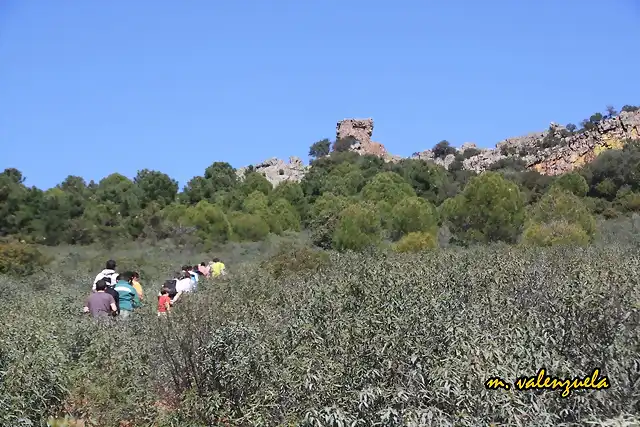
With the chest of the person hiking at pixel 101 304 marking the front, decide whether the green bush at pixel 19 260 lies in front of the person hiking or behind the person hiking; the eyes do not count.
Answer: in front

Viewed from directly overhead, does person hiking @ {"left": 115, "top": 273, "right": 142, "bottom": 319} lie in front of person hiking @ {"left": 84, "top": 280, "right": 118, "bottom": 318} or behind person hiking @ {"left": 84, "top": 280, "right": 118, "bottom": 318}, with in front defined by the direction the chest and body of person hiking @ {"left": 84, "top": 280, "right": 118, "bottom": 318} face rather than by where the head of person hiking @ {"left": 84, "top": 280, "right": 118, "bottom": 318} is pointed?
in front

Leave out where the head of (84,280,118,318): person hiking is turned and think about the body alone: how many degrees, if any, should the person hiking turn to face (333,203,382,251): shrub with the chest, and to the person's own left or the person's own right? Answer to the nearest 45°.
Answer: approximately 45° to the person's own right

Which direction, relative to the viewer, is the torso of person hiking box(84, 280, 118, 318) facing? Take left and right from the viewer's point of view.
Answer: facing away from the viewer

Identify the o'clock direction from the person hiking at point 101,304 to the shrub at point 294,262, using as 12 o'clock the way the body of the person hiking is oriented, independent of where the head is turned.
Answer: The shrub is roughly at 1 o'clock from the person hiking.

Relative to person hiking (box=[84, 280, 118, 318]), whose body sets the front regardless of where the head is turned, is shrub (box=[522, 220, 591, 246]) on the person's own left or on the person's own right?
on the person's own right

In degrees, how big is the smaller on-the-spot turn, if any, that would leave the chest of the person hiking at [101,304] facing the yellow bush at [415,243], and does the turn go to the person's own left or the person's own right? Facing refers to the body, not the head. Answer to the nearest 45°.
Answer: approximately 45° to the person's own right

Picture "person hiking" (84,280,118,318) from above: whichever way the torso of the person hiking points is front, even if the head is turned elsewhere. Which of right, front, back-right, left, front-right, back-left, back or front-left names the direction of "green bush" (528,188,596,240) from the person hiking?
front-right

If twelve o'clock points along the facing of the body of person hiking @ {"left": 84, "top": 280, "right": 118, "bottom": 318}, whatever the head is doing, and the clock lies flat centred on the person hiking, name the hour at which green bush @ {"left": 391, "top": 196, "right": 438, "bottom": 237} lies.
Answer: The green bush is roughly at 1 o'clock from the person hiking.
